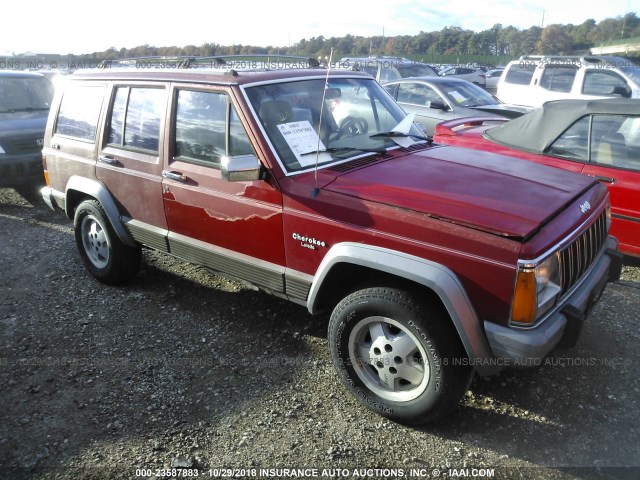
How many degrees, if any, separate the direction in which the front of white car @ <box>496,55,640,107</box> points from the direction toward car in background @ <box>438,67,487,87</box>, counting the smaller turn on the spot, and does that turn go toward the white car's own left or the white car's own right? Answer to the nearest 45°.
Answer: approximately 135° to the white car's own left

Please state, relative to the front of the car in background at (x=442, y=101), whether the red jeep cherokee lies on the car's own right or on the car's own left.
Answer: on the car's own right

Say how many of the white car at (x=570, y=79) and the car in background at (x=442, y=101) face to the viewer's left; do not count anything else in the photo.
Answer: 0

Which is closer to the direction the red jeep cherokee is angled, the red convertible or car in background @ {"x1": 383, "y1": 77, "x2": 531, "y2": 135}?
the red convertible

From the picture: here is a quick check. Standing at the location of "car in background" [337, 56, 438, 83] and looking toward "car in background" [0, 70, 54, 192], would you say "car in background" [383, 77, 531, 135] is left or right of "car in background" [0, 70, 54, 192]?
left

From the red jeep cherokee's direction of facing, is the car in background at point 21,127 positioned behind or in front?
behind

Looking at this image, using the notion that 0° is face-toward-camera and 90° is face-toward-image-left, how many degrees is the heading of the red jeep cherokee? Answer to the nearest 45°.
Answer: approximately 315°

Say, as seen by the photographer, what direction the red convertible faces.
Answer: facing the viewer and to the right of the viewer

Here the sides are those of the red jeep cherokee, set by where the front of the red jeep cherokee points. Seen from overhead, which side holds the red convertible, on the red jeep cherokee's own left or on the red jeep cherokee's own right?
on the red jeep cherokee's own left
